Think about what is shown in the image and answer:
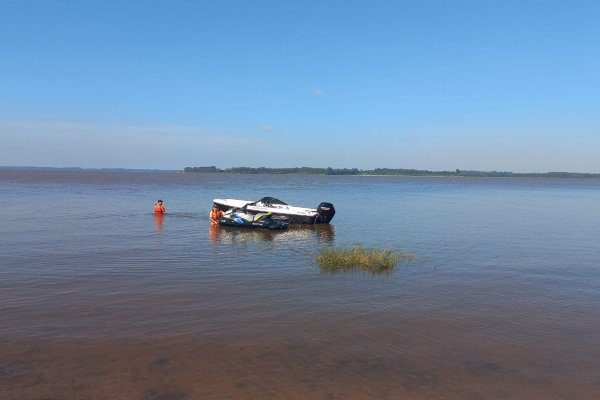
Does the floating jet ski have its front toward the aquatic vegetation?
no

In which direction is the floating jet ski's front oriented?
to the viewer's left
